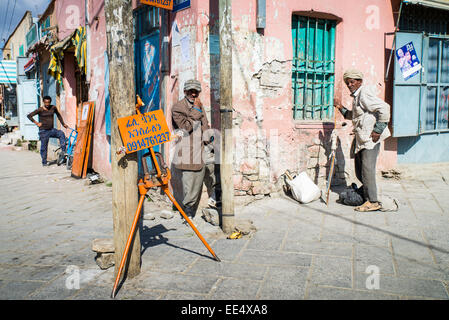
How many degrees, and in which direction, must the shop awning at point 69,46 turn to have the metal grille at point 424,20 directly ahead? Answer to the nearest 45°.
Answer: approximately 90° to its left

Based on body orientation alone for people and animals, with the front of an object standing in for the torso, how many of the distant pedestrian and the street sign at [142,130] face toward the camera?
2

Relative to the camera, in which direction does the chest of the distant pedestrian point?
toward the camera

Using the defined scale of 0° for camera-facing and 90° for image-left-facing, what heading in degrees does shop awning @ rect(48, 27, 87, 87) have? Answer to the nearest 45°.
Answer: approximately 45°

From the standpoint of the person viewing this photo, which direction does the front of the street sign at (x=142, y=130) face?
facing the viewer

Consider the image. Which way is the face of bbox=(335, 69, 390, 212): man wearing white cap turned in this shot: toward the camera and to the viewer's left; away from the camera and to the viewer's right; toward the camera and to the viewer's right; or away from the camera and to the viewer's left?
toward the camera and to the viewer's left

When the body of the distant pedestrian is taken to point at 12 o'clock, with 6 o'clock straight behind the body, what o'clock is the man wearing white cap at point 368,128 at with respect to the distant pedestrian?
The man wearing white cap is roughly at 11 o'clock from the distant pedestrian.

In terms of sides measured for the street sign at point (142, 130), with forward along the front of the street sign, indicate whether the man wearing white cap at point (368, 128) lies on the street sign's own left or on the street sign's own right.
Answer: on the street sign's own left

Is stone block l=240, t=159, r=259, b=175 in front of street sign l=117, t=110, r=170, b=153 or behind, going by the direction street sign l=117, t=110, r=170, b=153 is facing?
behind

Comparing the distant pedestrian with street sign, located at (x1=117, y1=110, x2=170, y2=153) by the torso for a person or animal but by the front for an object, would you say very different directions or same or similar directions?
same or similar directions

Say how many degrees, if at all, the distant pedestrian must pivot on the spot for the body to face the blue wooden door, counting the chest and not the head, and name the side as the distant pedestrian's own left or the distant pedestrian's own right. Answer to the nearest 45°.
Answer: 0° — they already face it

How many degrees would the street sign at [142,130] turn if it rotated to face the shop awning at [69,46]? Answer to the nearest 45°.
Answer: approximately 180°

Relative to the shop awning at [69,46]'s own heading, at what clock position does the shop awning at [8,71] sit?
the shop awning at [8,71] is roughly at 4 o'clock from the shop awning at [69,46].
